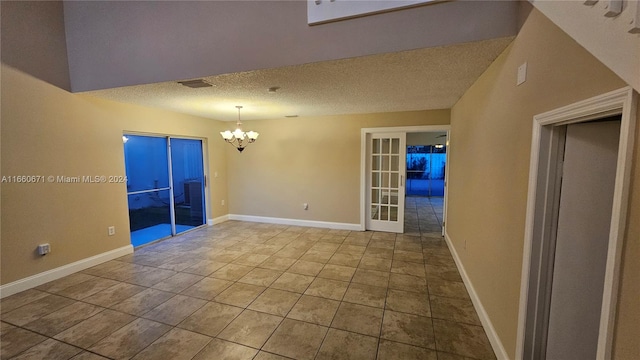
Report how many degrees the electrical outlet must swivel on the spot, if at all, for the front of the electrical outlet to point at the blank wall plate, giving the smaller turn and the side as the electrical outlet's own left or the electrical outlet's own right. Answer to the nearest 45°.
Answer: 0° — it already faces it

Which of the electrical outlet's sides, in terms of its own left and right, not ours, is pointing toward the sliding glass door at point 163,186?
left

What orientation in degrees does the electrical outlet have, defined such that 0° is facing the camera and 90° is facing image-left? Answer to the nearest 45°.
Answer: approximately 315°

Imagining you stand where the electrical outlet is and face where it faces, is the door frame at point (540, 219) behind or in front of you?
in front

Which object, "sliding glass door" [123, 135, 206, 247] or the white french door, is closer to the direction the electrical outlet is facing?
the white french door
